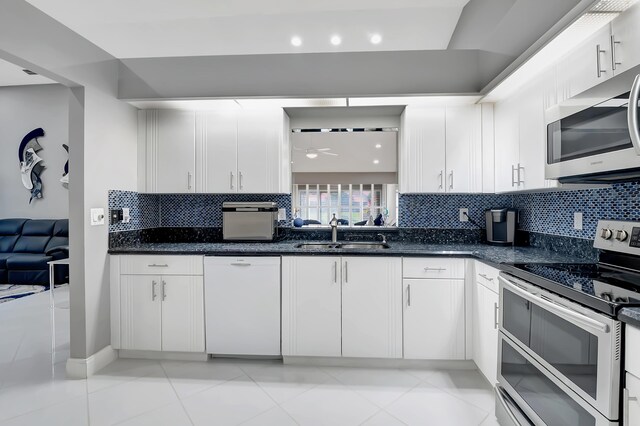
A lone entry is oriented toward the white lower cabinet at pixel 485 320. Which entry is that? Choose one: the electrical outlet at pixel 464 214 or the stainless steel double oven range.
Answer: the electrical outlet

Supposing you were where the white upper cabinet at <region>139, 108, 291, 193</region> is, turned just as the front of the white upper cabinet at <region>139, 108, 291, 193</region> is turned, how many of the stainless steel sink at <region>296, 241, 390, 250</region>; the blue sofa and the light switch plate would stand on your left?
1

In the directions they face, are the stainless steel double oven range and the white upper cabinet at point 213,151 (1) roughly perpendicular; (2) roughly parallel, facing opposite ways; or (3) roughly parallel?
roughly perpendicular

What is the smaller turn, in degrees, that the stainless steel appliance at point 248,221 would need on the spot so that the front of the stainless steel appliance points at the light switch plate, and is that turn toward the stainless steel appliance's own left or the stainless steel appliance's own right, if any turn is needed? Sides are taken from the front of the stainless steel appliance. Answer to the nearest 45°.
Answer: approximately 90° to the stainless steel appliance's own right

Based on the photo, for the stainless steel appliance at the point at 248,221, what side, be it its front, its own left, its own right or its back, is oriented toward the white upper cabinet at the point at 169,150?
right

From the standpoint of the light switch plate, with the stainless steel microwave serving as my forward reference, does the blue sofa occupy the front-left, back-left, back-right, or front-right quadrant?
back-left

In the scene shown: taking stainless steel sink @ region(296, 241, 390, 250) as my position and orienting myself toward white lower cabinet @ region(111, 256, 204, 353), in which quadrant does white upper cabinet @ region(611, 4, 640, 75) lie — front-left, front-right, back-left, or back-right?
back-left

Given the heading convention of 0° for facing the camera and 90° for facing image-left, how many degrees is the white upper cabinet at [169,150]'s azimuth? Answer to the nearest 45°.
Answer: approximately 0°

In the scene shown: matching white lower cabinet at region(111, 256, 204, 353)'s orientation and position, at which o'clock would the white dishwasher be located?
The white dishwasher is roughly at 10 o'clock from the white lower cabinet.

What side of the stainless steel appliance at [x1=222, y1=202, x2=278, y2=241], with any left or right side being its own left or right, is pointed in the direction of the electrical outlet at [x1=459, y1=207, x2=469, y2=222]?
left

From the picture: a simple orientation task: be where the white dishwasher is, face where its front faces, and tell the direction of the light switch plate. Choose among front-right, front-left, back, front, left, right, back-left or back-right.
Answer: right
